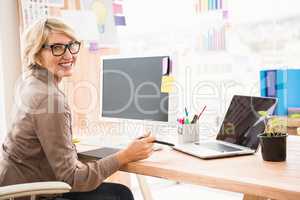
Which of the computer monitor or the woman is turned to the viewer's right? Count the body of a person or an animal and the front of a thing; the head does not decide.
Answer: the woman

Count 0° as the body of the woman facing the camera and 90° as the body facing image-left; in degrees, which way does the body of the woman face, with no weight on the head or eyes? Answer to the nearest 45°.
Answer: approximately 270°

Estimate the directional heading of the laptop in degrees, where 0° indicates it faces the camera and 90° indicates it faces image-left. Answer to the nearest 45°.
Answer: approximately 45°

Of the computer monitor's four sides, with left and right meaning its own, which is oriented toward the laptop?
left

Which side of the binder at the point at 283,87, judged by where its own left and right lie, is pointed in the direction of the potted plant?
front

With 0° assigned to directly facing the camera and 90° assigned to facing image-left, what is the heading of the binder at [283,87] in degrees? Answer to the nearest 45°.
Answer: approximately 0°

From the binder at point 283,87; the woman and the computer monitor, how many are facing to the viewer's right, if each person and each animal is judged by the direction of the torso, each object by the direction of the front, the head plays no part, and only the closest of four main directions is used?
1

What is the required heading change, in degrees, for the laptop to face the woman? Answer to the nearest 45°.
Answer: approximately 45° to its right

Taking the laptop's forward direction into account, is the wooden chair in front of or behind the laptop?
in front

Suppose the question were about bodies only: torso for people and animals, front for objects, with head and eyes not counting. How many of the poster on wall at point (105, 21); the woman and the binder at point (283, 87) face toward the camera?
2

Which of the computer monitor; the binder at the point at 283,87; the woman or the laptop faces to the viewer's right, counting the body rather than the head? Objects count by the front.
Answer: the woman

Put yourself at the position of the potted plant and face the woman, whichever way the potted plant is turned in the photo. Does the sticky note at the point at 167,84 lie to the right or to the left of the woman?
right

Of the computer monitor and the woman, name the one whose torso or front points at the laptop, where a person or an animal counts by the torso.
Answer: the woman
